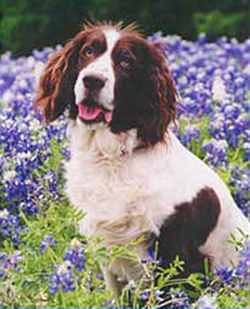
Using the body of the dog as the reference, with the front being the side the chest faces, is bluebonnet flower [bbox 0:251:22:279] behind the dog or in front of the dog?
in front

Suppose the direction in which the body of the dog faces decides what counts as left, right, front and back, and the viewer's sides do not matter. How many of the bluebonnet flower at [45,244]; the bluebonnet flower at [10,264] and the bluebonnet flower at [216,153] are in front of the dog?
2

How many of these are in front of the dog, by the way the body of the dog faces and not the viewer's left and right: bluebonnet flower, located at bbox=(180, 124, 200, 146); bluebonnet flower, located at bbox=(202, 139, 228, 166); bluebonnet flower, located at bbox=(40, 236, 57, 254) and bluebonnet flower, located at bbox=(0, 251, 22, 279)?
2

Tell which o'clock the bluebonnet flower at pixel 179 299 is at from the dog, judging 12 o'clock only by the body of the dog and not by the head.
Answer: The bluebonnet flower is roughly at 10 o'clock from the dog.

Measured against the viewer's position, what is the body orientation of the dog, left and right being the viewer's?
facing the viewer and to the left of the viewer

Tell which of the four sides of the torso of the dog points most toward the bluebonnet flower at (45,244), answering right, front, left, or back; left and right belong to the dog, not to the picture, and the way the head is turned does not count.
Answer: front
